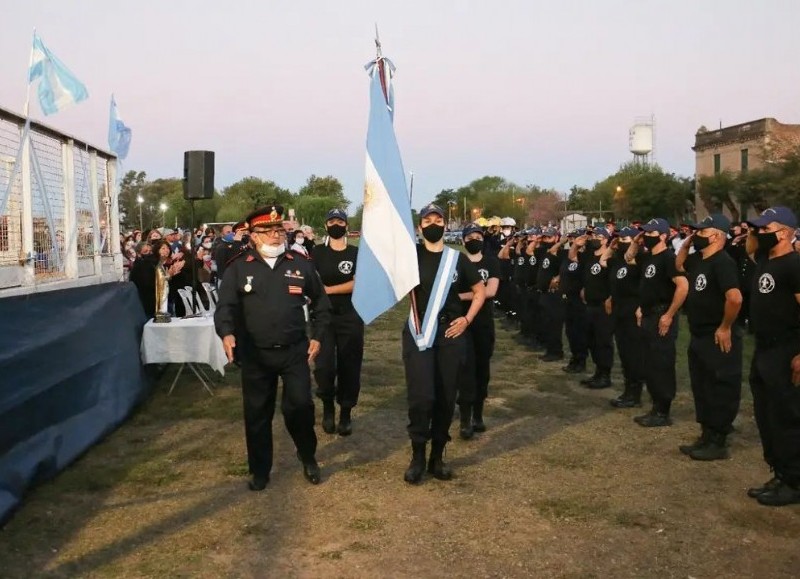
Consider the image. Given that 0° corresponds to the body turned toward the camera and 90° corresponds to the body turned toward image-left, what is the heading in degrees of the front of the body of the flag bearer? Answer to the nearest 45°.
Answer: approximately 0°

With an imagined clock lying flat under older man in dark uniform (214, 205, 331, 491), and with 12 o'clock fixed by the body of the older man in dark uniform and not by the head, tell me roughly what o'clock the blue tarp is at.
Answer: The blue tarp is roughly at 4 o'clock from the older man in dark uniform.

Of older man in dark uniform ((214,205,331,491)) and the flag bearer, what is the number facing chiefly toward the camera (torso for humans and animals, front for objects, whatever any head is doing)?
2

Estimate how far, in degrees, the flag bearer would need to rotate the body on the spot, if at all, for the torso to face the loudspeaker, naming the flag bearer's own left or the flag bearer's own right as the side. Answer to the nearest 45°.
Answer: approximately 135° to the flag bearer's own right

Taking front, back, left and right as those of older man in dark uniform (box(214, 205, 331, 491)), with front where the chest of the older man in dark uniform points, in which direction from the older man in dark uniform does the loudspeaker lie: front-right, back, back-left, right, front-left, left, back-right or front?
back

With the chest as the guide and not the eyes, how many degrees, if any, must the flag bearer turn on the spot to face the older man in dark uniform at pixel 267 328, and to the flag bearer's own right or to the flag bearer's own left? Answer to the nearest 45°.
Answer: approximately 90° to the flag bearer's own right

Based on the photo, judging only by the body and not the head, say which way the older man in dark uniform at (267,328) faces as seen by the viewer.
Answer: toward the camera

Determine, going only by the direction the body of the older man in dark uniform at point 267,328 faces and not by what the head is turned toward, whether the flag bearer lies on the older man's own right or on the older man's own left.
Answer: on the older man's own left

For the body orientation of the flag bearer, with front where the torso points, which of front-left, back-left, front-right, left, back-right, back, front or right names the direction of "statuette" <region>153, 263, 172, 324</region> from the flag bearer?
back-right

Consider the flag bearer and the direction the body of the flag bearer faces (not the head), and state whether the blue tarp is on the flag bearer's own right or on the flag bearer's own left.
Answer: on the flag bearer's own right
